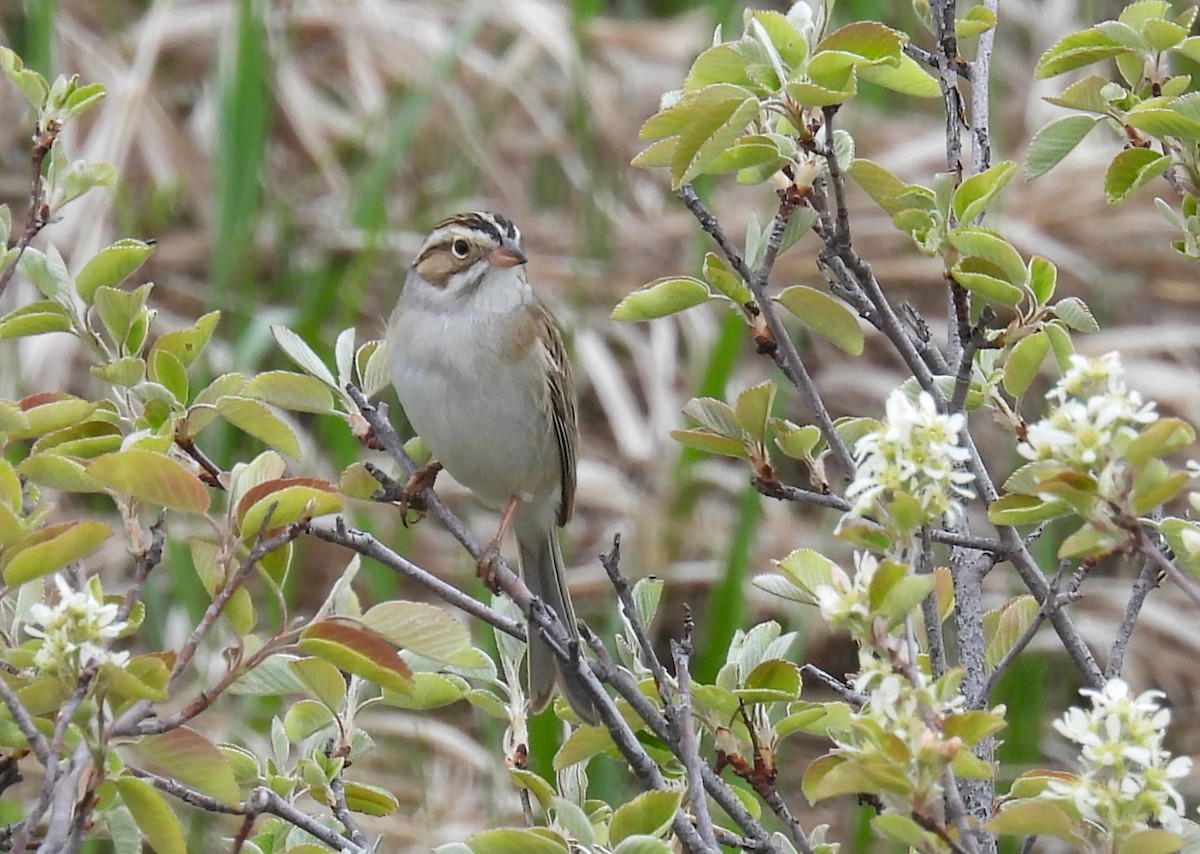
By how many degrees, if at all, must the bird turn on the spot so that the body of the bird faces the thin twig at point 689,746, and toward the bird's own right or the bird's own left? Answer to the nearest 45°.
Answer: approximately 45° to the bird's own left

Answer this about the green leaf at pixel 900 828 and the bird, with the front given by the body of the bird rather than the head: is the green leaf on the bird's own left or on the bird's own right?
on the bird's own left

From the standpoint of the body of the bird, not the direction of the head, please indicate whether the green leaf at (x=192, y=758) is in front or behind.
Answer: in front

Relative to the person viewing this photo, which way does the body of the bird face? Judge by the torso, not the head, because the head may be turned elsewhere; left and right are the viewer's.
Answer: facing the viewer and to the left of the viewer

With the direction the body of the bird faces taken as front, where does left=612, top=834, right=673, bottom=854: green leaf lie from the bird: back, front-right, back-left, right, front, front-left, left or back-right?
front-left

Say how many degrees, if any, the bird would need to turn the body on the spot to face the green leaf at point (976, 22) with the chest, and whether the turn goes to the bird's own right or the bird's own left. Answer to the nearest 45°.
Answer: approximately 90° to the bird's own left

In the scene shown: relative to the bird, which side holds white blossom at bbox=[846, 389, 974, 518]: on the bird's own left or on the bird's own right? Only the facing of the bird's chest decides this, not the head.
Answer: on the bird's own left

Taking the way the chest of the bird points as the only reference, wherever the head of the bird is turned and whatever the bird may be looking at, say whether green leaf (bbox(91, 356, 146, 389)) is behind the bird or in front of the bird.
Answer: in front
